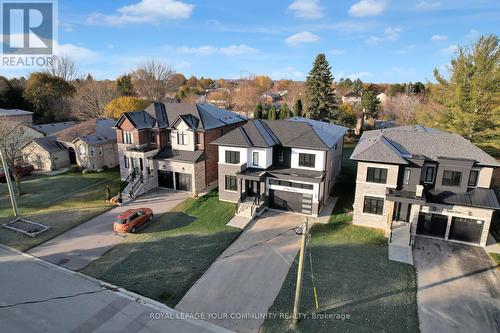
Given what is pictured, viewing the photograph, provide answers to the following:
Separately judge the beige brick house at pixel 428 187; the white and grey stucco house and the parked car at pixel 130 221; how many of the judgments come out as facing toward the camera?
2

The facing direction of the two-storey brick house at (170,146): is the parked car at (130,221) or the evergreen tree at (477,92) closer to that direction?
the parked car

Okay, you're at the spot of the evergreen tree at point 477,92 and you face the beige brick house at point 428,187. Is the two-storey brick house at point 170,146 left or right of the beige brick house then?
right

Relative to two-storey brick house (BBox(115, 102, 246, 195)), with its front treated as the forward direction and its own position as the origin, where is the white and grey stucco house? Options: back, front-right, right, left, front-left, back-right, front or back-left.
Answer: left

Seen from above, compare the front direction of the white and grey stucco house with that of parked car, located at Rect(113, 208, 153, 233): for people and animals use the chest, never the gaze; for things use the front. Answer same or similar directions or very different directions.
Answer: very different directions

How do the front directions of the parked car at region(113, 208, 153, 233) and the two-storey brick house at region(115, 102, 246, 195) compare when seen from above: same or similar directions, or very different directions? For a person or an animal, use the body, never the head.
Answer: very different directions

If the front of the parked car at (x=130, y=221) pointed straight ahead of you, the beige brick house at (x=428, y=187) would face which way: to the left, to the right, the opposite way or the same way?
the opposite way

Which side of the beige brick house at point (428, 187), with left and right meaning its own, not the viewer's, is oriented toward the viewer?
front

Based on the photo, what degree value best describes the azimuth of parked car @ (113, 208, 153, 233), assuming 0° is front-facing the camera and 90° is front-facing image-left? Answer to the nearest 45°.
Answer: approximately 225°

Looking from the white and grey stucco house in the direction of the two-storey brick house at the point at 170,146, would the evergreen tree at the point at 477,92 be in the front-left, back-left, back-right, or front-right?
back-right
